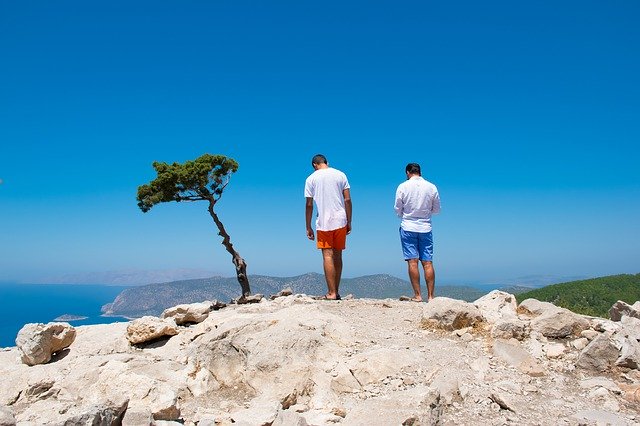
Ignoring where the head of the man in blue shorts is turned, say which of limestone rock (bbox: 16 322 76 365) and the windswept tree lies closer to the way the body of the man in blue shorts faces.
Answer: the windswept tree

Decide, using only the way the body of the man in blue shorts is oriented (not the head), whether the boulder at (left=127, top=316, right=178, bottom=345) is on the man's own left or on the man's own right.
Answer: on the man's own left

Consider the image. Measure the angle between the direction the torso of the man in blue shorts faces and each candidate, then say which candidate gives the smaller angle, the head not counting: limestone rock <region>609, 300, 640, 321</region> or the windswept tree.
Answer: the windswept tree

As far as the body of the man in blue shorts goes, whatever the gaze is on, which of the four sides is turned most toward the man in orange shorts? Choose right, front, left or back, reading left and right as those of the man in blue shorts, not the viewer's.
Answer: left

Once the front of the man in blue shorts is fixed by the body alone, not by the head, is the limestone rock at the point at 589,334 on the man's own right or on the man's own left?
on the man's own right

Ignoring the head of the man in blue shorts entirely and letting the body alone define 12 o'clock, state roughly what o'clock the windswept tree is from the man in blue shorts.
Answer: The windswept tree is roughly at 10 o'clock from the man in blue shorts.

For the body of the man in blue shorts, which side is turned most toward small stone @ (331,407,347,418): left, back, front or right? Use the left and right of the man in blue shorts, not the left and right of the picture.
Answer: back

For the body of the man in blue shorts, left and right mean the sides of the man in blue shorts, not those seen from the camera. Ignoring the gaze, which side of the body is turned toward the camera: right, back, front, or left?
back
